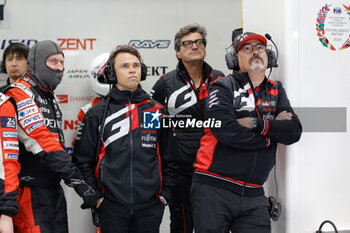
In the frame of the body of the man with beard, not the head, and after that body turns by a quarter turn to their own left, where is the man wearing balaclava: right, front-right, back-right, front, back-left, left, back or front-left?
back-left

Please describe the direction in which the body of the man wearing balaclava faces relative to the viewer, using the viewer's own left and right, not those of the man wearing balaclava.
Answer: facing the viewer and to the right of the viewer

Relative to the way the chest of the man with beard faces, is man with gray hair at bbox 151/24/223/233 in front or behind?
behind

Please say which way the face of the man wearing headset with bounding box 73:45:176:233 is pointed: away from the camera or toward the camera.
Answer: toward the camera

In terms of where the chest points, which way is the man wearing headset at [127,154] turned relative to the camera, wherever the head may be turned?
toward the camera

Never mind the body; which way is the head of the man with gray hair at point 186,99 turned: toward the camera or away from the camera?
toward the camera

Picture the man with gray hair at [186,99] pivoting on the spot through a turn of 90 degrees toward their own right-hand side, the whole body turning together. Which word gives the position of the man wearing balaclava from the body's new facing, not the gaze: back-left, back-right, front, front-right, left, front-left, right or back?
front

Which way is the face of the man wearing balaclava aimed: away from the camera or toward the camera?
toward the camera

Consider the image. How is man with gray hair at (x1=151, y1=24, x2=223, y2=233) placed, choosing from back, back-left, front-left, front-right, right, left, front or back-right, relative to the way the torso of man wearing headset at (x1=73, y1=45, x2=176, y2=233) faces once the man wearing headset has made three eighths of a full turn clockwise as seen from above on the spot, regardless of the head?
right
